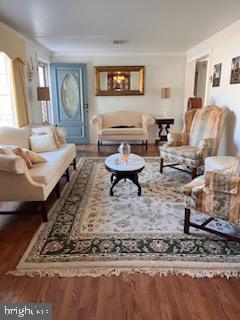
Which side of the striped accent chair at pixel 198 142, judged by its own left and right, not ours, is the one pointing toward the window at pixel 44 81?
right

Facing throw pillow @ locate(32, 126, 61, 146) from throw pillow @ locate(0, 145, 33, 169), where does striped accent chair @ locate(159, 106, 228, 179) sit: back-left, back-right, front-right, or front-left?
front-right

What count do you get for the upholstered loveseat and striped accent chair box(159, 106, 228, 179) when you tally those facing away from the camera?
0

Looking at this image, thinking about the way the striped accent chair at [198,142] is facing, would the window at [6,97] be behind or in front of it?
in front

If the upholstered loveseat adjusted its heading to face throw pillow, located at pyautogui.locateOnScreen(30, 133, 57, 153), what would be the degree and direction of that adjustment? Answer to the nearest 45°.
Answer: approximately 45° to its right

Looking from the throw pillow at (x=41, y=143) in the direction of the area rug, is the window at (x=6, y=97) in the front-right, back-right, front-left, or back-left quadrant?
back-right

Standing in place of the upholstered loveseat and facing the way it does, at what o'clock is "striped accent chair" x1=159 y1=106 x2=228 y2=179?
The striped accent chair is roughly at 11 o'clock from the upholstered loveseat.

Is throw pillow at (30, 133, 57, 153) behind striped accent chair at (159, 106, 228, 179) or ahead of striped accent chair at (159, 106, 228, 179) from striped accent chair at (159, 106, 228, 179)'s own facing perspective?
ahead

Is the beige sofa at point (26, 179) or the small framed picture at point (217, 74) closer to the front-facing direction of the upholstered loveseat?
the beige sofa

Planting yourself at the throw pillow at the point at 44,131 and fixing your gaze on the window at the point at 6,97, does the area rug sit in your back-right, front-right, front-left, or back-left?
back-left

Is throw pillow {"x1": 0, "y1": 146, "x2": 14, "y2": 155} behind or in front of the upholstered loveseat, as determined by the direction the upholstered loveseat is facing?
in front

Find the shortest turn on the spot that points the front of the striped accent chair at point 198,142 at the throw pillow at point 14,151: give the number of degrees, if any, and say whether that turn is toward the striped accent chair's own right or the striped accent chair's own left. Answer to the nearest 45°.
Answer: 0° — it already faces it

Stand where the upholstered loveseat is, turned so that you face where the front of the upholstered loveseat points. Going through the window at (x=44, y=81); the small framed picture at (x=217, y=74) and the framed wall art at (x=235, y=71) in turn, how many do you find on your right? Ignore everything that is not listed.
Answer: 1

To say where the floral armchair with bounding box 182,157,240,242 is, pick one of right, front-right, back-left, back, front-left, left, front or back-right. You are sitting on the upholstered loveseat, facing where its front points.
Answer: front

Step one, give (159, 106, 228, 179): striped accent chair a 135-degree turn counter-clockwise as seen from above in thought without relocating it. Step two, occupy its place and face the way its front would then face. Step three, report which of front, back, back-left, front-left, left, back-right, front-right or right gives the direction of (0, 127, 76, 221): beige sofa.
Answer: back-right

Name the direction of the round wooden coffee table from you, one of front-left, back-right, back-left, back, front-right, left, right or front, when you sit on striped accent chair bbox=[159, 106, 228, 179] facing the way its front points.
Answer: front

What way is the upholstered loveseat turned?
toward the camera
